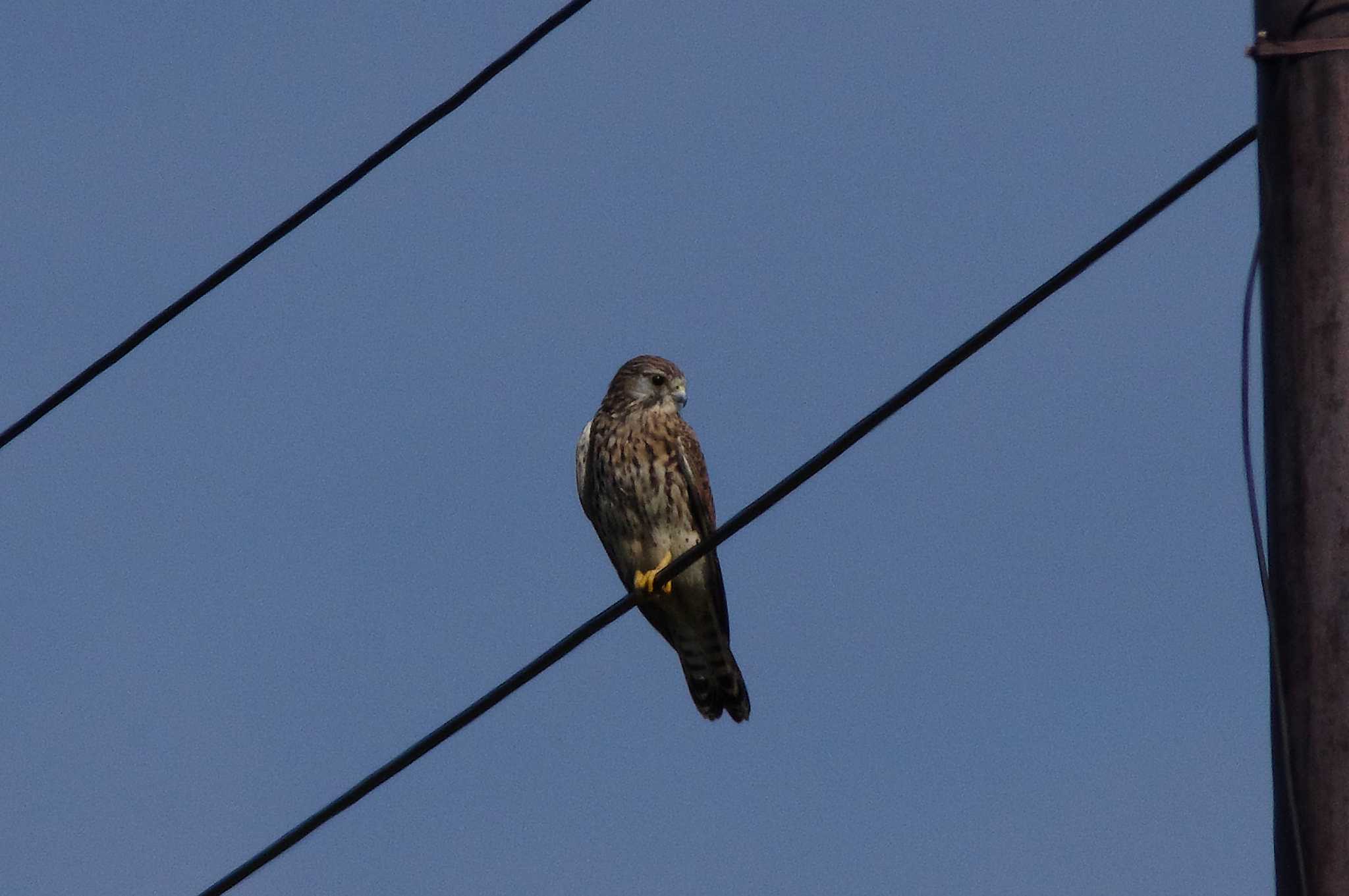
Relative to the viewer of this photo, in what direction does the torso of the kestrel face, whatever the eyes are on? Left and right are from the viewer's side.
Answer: facing the viewer
